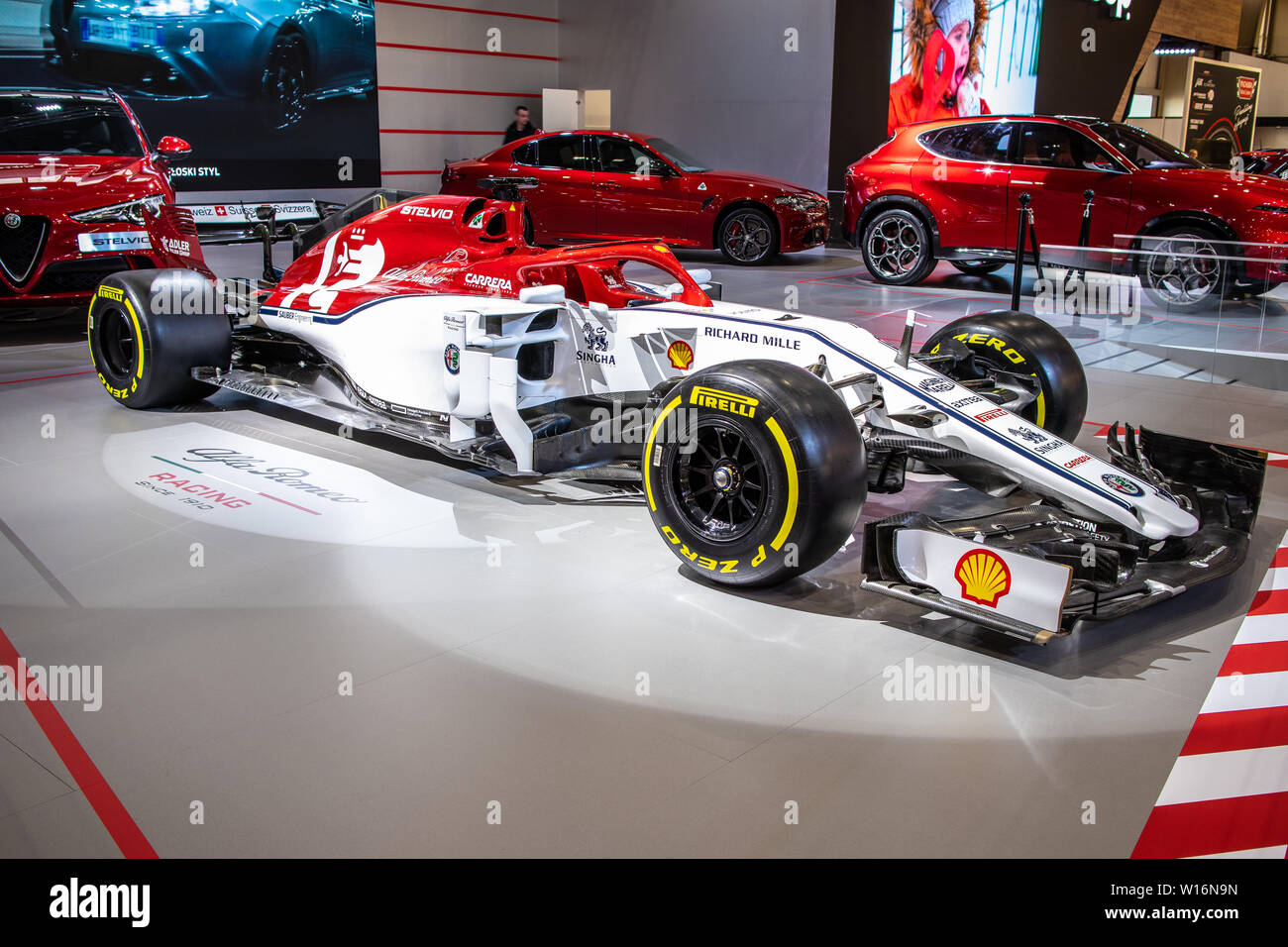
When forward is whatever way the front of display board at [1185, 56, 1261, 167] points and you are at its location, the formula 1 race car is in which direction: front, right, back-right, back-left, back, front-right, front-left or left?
front

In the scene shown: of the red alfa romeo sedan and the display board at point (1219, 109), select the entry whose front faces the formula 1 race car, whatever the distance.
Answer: the display board

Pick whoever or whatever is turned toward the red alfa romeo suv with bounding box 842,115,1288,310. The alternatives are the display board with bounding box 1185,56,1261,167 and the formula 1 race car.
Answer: the display board

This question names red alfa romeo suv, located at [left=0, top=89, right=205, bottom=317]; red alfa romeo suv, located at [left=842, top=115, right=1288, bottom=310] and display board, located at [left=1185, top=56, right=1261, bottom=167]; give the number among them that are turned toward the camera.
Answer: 2

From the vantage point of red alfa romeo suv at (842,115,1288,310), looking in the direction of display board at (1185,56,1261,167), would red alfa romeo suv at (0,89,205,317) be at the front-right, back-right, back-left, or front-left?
back-left

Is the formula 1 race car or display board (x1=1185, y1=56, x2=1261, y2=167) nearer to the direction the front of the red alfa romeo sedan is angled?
the display board

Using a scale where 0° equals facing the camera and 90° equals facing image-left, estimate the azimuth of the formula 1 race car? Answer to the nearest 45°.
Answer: approximately 315°

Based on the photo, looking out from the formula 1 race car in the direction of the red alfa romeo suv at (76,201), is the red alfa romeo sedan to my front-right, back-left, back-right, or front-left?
front-right

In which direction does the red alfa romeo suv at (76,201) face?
toward the camera

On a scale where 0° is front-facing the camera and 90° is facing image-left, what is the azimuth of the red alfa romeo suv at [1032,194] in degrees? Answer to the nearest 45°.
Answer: approximately 270°

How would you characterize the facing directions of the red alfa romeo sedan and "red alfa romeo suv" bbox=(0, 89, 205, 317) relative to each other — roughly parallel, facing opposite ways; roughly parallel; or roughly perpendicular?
roughly perpendicular

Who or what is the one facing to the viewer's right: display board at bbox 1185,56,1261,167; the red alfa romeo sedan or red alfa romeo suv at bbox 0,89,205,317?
the red alfa romeo sedan

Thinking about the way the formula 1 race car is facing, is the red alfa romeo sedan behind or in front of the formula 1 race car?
behind

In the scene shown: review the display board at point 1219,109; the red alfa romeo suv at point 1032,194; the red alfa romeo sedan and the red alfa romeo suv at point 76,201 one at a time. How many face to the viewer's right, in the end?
2

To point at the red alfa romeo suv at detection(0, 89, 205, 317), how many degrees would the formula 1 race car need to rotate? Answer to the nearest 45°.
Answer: approximately 180°

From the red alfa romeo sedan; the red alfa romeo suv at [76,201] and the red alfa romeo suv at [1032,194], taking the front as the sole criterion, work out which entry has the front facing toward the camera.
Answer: the red alfa romeo suv at [76,201]

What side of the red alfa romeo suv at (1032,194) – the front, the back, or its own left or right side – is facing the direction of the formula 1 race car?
right

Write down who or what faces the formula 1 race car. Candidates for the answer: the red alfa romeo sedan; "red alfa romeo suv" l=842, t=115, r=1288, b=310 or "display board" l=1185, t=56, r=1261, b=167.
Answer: the display board

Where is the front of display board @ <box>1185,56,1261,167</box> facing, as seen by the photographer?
facing the viewer

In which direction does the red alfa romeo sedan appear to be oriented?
to the viewer's right

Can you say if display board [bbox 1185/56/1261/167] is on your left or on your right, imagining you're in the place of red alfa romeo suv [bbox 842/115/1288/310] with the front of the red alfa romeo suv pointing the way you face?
on your left
